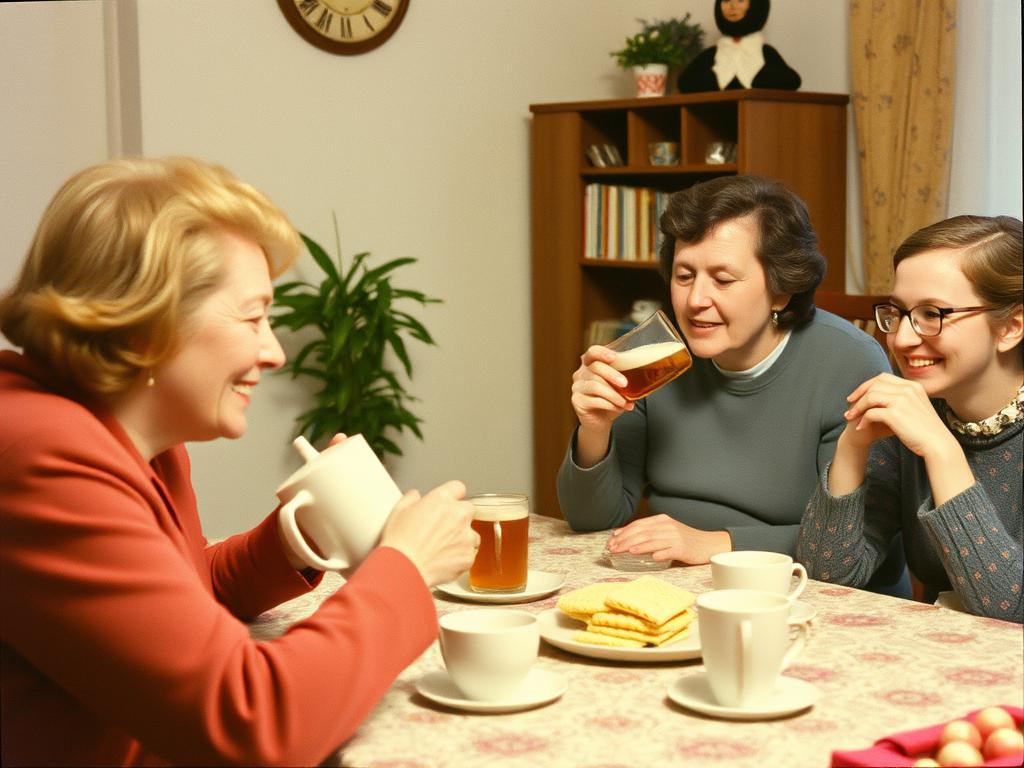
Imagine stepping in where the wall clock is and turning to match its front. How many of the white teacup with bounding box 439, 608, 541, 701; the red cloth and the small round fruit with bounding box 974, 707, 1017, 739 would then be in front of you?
3

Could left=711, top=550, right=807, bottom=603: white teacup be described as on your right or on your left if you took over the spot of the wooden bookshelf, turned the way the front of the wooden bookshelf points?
on your left

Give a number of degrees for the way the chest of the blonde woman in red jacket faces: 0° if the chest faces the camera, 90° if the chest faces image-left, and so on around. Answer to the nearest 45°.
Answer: approximately 270°

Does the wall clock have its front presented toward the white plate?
yes

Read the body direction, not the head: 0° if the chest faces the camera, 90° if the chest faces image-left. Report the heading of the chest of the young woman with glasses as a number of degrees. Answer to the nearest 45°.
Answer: approximately 45°

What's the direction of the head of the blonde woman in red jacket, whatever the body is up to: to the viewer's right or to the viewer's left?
to the viewer's right

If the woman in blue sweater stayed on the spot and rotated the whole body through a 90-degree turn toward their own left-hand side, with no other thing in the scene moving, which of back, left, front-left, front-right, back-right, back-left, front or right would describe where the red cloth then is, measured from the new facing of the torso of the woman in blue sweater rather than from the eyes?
front-right

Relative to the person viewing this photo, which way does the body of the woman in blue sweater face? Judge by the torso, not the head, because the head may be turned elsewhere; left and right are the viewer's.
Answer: facing the viewer and to the left of the viewer

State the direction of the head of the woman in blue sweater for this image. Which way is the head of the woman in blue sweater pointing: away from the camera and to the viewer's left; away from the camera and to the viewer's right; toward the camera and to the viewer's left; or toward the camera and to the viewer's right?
toward the camera and to the viewer's left

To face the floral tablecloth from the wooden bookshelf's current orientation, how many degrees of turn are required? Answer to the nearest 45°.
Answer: approximately 45° to its left

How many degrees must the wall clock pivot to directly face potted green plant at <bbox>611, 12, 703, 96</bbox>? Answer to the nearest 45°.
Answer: approximately 90° to its left

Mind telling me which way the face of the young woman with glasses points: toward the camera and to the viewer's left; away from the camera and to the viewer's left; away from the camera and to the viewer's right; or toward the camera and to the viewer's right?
toward the camera and to the viewer's left
